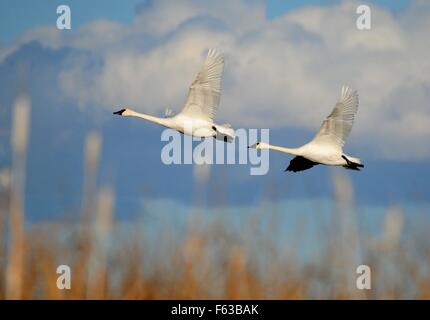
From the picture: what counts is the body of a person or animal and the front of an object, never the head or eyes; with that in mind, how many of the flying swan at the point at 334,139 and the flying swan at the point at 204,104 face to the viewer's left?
2

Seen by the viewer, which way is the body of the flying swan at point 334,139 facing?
to the viewer's left

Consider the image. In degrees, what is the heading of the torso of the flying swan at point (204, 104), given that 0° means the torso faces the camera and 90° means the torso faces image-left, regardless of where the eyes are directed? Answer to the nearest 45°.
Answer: approximately 90°

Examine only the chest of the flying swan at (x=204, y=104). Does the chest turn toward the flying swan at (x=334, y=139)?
no

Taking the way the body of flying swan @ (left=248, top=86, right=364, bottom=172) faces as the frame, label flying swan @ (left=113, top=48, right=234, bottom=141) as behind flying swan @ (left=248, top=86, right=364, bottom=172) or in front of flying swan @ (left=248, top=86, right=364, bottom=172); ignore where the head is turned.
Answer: in front

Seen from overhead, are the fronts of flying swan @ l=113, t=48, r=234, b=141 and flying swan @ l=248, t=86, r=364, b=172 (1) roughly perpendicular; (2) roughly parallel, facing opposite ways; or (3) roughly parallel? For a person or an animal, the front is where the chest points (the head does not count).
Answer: roughly parallel
